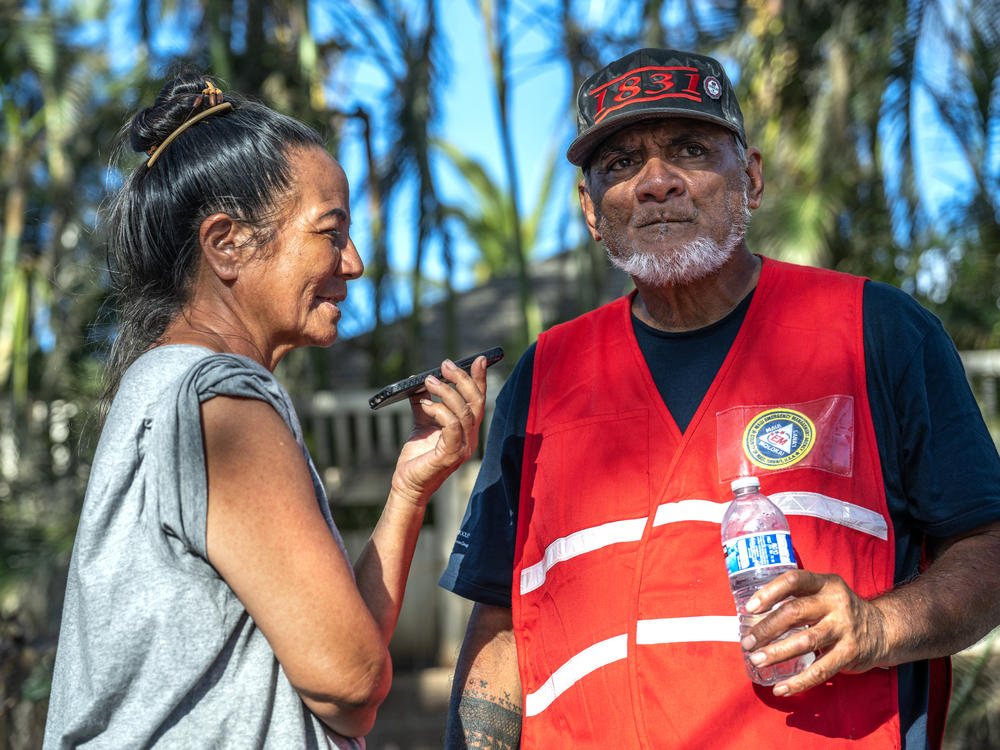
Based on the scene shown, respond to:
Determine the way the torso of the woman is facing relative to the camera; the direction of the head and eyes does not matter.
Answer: to the viewer's right

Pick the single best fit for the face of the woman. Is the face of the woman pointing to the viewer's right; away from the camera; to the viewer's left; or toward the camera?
to the viewer's right

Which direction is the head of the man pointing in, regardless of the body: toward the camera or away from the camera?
toward the camera

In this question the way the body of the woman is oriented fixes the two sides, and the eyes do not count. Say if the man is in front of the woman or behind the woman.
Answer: in front

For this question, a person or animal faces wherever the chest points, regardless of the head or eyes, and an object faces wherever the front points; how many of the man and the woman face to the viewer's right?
1

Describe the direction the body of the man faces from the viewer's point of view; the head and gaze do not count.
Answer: toward the camera

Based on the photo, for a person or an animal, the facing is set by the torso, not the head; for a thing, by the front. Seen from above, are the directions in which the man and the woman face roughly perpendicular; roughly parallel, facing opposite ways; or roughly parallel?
roughly perpendicular

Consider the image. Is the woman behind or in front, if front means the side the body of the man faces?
in front
